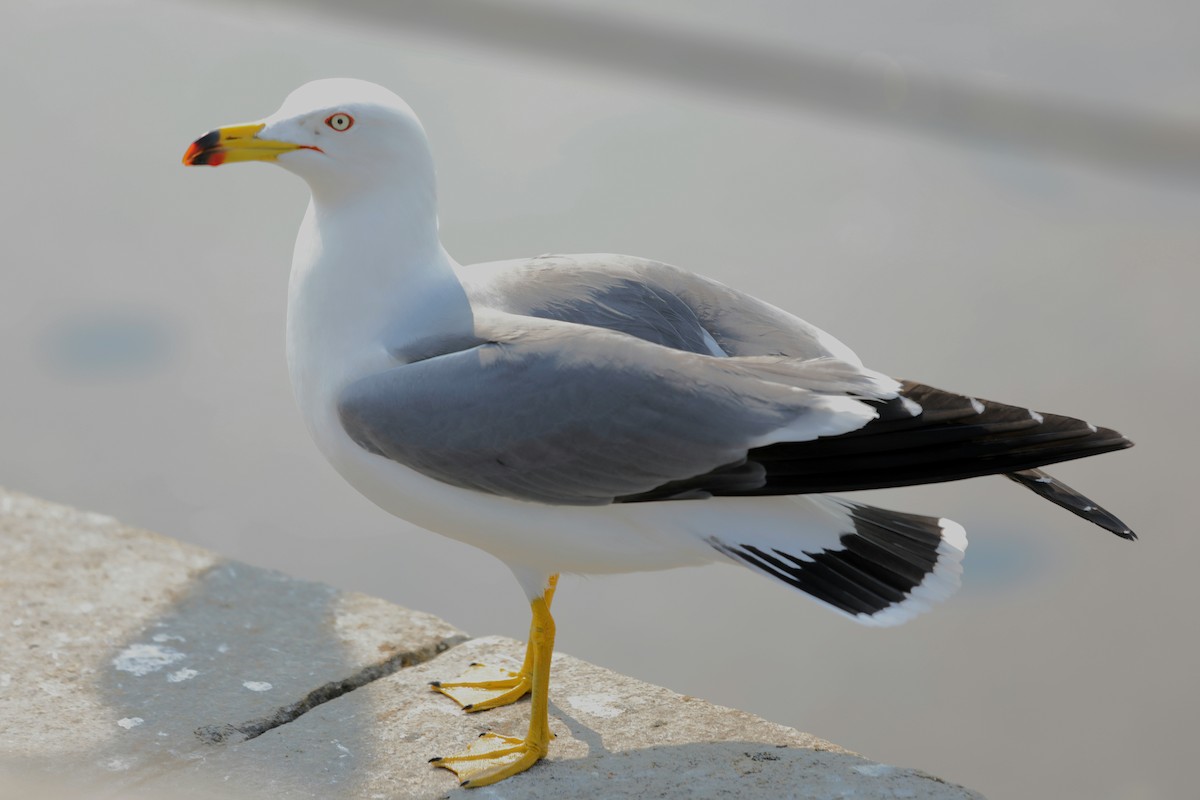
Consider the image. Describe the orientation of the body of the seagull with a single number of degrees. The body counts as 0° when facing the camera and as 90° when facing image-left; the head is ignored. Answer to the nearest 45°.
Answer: approximately 90°
